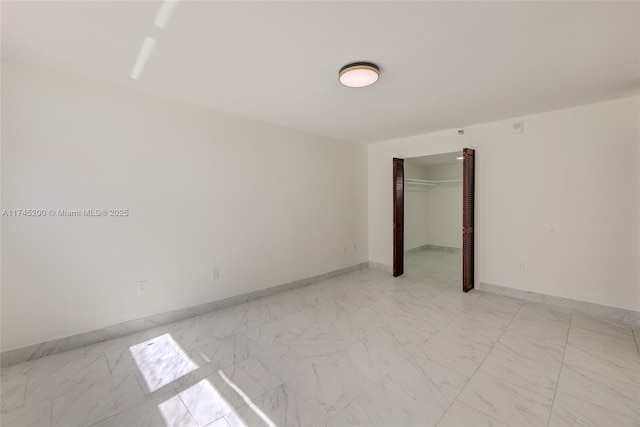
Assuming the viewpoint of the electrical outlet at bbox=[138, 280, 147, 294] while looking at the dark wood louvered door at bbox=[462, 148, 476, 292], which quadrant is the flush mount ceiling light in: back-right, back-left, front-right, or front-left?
front-right

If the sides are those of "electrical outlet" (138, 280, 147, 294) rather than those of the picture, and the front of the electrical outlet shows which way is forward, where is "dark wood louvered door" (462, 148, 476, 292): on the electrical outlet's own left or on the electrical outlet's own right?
on the electrical outlet's own left

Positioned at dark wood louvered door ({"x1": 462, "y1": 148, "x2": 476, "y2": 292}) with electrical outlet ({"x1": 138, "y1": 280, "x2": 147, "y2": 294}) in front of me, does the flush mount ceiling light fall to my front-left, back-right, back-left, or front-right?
front-left

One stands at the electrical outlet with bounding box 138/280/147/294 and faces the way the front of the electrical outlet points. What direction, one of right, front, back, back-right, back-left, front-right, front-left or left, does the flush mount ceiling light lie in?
front-left

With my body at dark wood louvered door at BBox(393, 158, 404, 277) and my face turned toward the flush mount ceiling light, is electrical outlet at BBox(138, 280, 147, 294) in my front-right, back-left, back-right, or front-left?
front-right

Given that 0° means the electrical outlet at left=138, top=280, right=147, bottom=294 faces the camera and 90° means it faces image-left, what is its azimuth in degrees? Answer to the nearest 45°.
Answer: approximately 0°

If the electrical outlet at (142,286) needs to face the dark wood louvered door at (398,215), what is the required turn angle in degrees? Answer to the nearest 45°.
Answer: approximately 90° to its left

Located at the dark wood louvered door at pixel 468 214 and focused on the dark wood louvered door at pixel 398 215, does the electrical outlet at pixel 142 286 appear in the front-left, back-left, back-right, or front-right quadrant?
front-left

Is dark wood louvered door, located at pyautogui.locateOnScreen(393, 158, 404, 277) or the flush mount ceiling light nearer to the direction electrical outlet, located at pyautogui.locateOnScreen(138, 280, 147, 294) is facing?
the flush mount ceiling light
